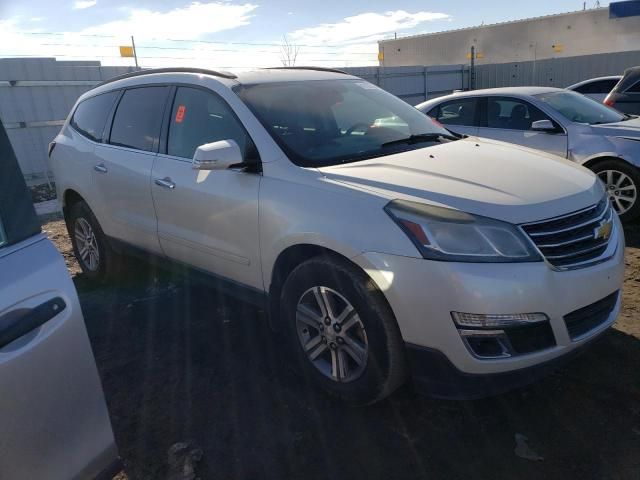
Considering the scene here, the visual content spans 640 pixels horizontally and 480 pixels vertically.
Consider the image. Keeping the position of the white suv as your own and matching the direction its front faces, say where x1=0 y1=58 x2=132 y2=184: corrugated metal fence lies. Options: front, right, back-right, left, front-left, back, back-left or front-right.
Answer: back

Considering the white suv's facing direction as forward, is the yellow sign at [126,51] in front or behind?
behind

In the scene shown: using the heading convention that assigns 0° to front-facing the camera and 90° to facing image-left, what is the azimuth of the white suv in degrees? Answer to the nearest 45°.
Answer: approximately 315°
